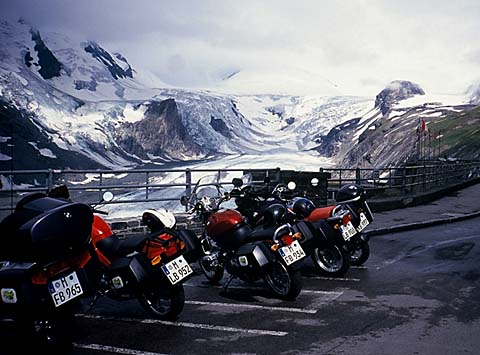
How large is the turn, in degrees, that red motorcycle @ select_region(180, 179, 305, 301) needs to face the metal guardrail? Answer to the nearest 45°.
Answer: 0° — it already faces it

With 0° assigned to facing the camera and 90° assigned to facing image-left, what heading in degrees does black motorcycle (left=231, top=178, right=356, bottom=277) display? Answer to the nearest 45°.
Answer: approximately 135°

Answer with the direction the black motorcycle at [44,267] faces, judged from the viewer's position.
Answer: facing away from the viewer and to the left of the viewer

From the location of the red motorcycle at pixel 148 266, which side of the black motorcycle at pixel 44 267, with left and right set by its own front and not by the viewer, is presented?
right

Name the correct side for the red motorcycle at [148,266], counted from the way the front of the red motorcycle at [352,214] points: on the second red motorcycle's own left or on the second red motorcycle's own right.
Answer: on the second red motorcycle's own left

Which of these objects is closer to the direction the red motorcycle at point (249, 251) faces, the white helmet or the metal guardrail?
the metal guardrail

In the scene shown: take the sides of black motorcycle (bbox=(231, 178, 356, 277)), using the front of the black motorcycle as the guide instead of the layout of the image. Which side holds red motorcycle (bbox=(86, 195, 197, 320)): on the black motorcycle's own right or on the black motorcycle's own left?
on the black motorcycle's own left
